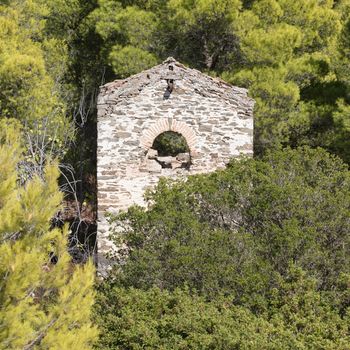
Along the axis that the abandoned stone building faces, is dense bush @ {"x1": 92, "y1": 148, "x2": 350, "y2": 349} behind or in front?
in front

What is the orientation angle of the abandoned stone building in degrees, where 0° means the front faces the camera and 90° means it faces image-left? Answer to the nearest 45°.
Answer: approximately 0°

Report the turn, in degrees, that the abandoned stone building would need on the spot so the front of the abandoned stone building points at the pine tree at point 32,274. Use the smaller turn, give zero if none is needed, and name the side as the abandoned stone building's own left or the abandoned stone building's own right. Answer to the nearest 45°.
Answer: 0° — it already faces it
